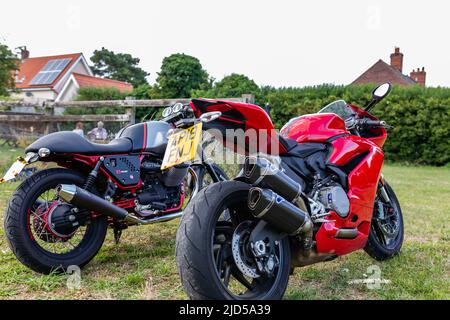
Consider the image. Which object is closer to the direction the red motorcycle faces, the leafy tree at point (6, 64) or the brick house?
the brick house

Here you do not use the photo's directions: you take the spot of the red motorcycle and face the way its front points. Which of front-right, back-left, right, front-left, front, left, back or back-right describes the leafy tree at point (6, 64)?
left

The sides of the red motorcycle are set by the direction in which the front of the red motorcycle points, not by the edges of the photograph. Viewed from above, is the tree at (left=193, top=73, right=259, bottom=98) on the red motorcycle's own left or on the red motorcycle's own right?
on the red motorcycle's own left

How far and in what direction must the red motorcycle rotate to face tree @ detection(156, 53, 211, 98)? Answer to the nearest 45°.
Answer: approximately 45° to its left

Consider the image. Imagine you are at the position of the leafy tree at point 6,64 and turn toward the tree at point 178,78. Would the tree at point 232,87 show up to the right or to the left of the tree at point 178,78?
right

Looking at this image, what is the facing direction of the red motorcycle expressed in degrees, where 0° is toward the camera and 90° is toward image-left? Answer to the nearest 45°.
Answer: approximately 225°

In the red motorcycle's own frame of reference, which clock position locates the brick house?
The brick house is roughly at 11 o'clock from the red motorcycle.
